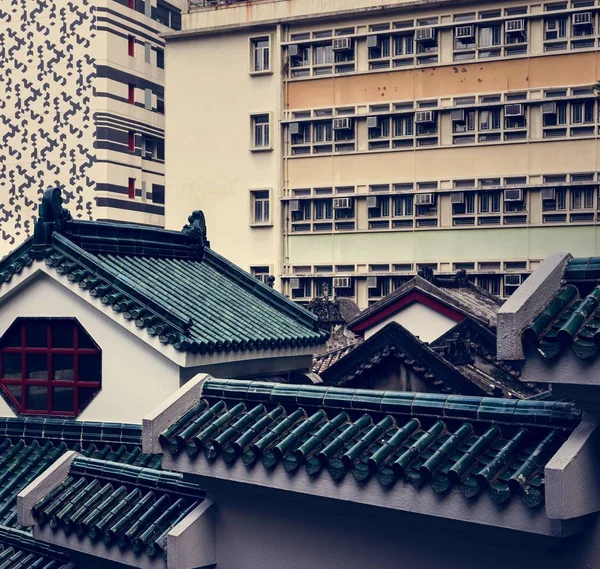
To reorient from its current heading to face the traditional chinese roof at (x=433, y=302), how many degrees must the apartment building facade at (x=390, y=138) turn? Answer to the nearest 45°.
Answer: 0° — it already faces it

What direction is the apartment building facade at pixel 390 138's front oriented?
toward the camera
